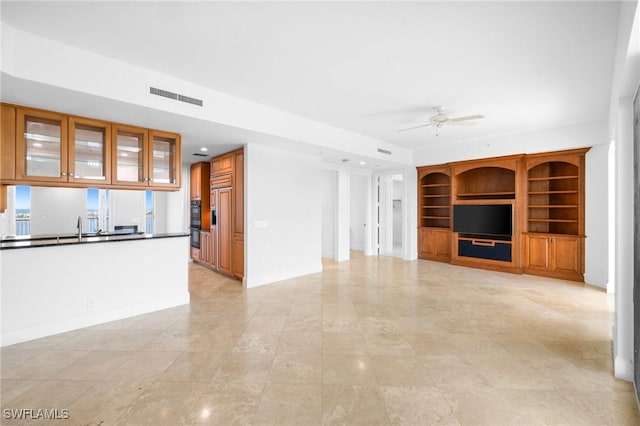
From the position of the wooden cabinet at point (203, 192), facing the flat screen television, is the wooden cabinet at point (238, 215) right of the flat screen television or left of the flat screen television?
right

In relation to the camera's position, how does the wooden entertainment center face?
facing the viewer and to the left of the viewer

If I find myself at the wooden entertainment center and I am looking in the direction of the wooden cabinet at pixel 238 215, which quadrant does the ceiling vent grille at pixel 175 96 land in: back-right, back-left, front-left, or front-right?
front-left
